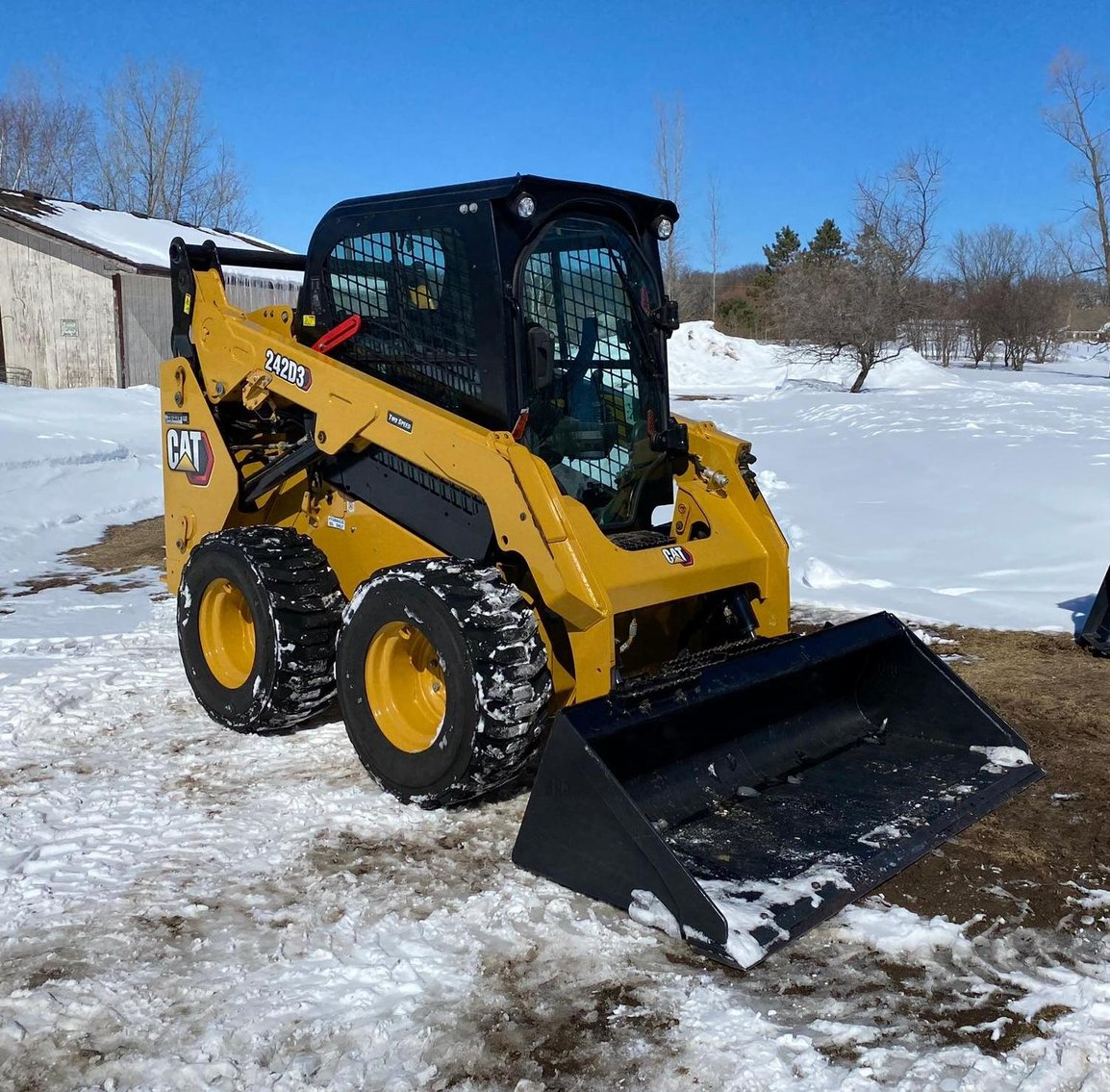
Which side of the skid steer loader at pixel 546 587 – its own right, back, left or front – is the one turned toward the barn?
back

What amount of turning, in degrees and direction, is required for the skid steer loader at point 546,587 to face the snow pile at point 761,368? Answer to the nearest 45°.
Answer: approximately 135° to its left

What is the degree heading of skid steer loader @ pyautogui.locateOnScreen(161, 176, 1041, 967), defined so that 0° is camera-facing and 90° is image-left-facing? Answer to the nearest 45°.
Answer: approximately 315°
